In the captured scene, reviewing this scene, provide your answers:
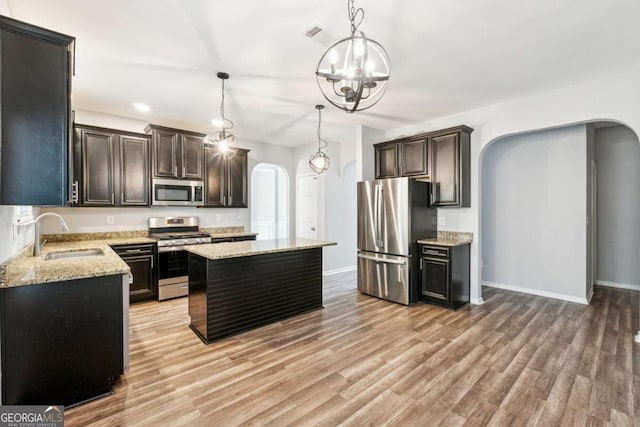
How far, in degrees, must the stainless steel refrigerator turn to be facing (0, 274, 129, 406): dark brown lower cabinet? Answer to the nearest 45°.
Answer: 0° — it already faces it

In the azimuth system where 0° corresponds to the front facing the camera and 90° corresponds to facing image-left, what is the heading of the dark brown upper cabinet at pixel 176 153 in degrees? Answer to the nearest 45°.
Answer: approximately 0°

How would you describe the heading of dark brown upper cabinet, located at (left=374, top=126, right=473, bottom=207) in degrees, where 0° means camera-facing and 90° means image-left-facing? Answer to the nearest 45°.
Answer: approximately 45°

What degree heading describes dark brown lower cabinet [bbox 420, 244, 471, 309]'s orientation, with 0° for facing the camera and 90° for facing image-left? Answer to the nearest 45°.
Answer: approximately 45°

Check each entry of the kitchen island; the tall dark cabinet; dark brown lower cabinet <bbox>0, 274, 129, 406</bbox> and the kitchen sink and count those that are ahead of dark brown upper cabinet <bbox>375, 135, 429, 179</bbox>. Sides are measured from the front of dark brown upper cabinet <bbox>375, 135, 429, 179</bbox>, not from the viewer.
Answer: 4

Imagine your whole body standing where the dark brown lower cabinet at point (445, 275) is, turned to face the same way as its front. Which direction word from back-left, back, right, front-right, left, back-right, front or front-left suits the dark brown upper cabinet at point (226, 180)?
front-right

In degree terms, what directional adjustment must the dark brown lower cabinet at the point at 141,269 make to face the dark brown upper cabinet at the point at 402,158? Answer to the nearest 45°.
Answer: approximately 45° to its left

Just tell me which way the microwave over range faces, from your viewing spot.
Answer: facing the viewer
